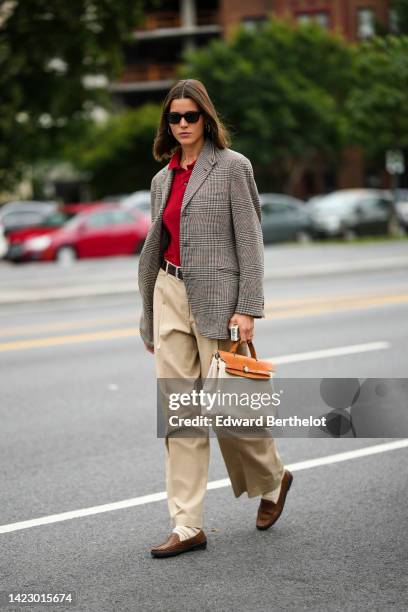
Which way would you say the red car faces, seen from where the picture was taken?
facing the viewer and to the left of the viewer

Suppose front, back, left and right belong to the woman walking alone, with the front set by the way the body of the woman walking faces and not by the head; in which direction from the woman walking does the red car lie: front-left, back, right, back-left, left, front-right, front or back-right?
back-right

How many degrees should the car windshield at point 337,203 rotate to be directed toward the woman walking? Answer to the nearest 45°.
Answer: approximately 45° to its left

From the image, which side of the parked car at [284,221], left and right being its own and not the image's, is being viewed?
left

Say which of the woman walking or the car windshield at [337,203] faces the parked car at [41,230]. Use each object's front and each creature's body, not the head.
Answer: the car windshield

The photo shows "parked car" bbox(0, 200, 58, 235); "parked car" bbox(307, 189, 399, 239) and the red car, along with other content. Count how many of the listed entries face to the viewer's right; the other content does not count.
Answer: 0

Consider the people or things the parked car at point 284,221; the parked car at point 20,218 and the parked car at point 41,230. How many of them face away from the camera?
0
